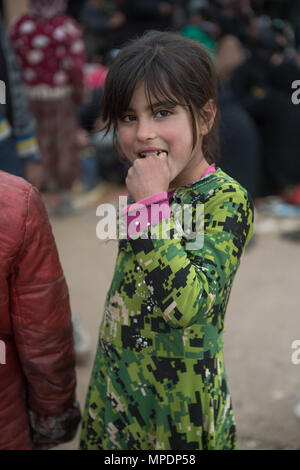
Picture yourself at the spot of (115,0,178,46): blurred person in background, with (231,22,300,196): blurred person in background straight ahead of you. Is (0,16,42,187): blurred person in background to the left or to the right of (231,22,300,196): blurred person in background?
right

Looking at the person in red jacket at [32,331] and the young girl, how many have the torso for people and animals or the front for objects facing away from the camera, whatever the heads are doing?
1

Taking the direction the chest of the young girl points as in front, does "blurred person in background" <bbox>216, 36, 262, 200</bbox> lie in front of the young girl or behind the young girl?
behind

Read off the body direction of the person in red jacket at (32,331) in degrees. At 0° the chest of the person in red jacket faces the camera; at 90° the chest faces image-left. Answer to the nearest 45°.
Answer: approximately 180°

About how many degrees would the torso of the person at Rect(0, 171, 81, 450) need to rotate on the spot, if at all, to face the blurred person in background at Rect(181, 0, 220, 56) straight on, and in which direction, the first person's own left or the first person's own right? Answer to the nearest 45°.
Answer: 0° — they already face them

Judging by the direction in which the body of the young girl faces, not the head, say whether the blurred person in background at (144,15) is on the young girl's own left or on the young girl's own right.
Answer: on the young girl's own right

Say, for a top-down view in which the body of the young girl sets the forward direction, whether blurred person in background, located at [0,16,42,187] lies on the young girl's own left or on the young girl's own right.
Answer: on the young girl's own right

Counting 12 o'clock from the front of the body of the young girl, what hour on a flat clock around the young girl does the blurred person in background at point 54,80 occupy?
The blurred person in background is roughly at 4 o'clock from the young girl.
